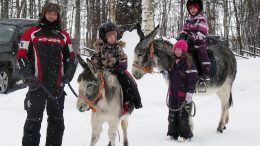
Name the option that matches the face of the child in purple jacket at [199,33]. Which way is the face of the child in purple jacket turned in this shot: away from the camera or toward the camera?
toward the camera

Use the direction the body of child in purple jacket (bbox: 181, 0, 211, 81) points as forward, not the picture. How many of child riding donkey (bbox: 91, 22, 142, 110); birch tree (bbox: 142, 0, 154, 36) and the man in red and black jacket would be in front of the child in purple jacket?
2

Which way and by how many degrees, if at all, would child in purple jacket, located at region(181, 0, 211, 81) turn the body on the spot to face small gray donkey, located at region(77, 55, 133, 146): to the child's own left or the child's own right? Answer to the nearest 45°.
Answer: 0° — they already face it

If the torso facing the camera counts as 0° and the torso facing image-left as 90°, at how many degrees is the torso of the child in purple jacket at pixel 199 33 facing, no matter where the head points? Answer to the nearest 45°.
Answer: approximately 45°

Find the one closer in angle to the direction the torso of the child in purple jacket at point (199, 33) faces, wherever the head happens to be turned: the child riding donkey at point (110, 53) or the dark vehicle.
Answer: the child riding donkey

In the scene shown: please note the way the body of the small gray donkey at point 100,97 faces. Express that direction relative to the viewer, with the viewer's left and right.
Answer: facing the viewer and to the left of the viewer

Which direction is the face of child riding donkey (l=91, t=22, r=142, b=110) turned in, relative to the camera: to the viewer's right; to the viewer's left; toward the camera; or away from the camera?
toward the camera

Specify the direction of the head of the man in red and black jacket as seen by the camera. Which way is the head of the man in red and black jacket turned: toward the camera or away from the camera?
toward the camera

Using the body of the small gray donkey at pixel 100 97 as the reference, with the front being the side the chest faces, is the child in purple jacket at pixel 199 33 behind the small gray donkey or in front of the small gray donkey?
behind

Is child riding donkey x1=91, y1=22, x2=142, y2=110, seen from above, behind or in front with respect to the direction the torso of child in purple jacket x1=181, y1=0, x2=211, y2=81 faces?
in front

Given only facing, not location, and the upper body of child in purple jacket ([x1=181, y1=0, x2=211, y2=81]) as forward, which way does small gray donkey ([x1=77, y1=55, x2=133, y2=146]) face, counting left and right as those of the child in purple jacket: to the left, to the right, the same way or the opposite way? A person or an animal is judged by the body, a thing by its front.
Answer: the same way

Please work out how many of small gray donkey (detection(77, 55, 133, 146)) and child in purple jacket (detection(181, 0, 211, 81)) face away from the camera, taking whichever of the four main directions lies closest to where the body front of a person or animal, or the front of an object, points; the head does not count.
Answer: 0
